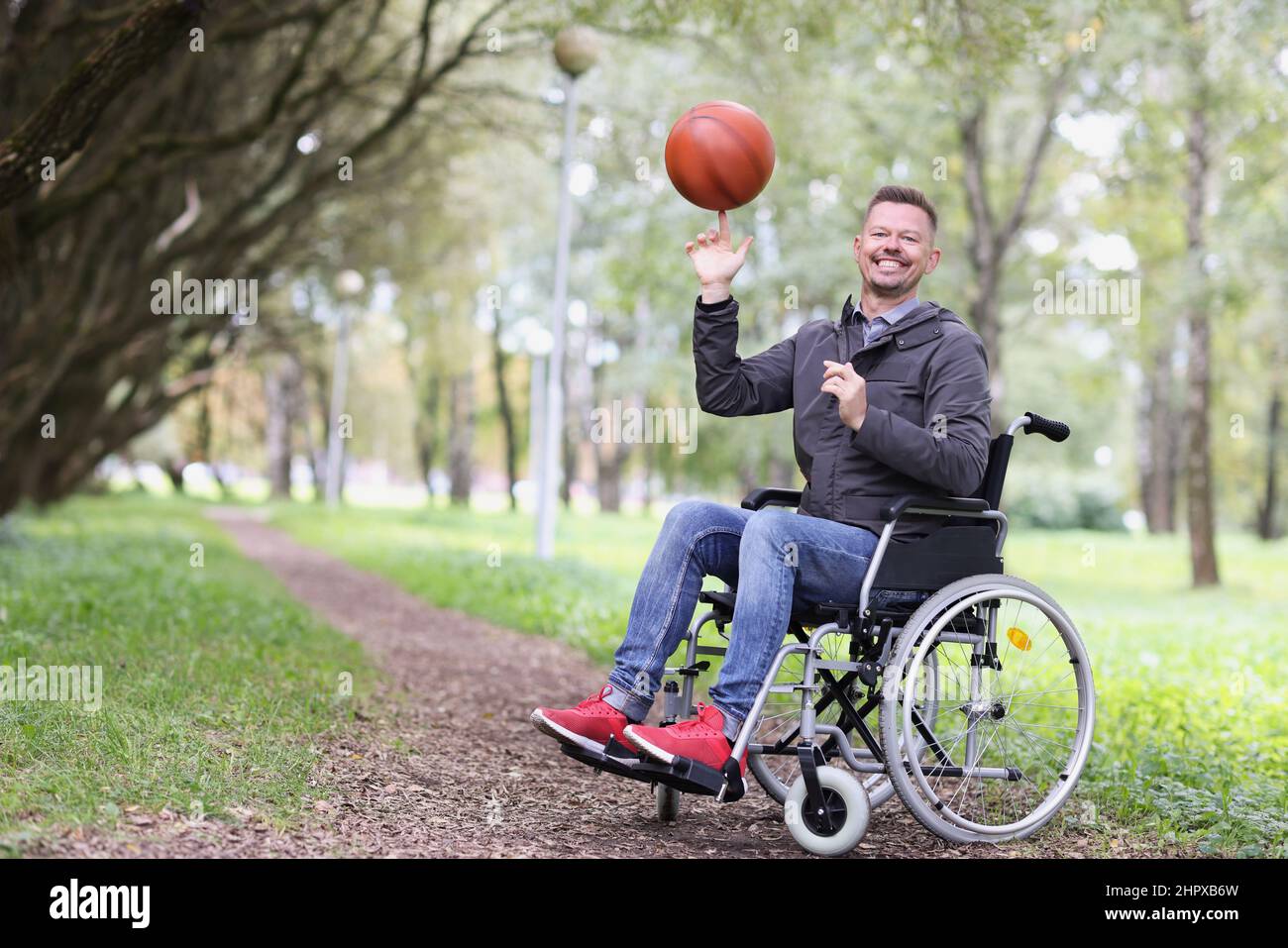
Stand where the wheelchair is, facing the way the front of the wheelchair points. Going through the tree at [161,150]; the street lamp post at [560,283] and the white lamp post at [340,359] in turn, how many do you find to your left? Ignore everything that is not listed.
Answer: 0

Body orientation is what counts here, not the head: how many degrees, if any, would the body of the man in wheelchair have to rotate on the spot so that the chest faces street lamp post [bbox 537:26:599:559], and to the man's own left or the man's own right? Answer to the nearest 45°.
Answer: approximately 135° to the man's own right

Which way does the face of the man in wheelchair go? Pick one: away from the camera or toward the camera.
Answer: toward the camera

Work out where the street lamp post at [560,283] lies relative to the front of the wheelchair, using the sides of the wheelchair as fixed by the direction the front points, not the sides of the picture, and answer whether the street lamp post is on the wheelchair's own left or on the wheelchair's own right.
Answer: on the wheelchair's own right

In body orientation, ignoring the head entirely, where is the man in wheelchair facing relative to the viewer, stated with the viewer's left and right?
facing the viewer and to the left of the viewer

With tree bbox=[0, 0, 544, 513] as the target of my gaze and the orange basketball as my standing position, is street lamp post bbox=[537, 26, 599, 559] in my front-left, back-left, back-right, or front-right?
front-right
